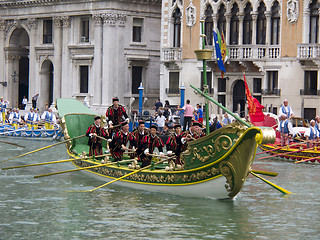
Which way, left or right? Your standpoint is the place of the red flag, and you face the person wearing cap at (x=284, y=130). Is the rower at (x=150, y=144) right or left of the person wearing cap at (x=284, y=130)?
right

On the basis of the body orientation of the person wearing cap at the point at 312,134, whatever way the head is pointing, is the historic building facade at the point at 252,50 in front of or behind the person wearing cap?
behind

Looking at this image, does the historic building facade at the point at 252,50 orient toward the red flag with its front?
yes

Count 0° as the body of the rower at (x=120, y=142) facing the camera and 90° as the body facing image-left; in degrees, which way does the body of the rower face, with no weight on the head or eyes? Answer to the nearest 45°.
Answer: approximately 315°

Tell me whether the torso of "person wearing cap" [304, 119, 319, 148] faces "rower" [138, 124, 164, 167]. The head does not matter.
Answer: no

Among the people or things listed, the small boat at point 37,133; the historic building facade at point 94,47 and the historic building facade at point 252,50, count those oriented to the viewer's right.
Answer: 1

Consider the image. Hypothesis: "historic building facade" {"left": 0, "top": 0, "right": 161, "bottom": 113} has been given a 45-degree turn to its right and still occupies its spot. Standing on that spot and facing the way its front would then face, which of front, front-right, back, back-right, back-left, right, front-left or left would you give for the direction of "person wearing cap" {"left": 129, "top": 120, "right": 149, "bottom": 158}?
left

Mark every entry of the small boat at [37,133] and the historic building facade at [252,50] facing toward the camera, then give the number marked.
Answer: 1

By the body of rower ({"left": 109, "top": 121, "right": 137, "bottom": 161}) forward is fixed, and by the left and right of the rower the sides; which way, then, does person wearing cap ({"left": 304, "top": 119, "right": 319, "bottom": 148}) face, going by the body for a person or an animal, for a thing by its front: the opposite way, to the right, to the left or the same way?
the same way

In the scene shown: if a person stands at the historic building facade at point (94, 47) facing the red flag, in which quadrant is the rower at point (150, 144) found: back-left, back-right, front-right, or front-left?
front-right

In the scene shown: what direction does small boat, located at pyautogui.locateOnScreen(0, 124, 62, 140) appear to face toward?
to the viewer's right

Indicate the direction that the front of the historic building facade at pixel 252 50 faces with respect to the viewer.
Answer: facing the viewer

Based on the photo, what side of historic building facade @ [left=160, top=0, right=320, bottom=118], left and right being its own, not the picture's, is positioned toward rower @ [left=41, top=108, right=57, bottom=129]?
right
